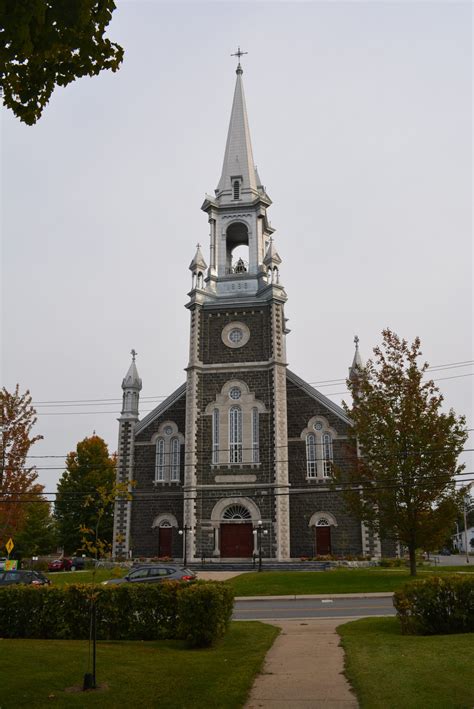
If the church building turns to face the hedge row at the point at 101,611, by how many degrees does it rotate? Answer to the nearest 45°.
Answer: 0° — it already faces it

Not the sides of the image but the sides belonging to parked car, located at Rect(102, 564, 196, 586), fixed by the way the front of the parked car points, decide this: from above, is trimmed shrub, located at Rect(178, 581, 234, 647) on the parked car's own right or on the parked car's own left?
on the parked car's own left

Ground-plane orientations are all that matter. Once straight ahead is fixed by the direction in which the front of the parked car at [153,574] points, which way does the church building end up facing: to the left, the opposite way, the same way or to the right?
to the left

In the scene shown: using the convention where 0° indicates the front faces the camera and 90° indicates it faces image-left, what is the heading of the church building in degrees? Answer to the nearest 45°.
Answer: approximately 0°

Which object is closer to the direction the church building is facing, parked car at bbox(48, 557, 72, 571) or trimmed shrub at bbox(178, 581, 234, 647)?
the trimmed shrub

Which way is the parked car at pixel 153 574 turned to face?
to the viewer's left

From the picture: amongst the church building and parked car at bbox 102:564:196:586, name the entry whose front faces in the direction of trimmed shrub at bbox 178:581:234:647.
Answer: the church building

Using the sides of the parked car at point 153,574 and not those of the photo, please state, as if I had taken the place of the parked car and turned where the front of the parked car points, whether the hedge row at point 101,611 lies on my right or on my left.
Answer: on my left

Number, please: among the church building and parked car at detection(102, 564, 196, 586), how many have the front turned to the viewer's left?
1
